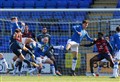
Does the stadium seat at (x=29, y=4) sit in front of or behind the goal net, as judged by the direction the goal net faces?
behind
